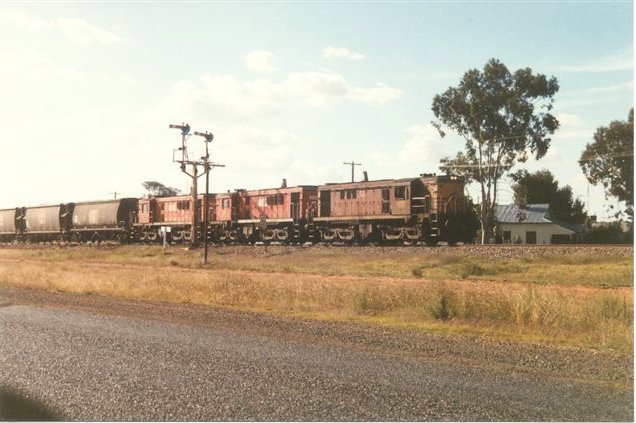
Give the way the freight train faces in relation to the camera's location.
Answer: facing the viewer and to the right of the viewer

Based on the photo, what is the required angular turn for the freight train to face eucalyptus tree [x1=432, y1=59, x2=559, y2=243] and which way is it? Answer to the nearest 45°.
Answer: approximately 45° to its left
